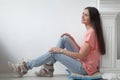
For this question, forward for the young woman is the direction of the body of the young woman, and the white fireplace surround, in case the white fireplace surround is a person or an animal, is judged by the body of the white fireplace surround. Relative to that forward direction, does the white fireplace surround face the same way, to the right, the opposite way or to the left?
to the left

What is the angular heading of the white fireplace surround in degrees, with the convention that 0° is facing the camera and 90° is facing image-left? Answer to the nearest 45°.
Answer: approximately 0°

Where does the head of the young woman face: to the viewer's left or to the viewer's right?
to the viewer's left

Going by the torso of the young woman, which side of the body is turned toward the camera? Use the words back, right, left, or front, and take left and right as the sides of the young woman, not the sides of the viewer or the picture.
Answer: left

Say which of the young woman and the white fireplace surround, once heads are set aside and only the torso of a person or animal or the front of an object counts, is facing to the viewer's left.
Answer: the young woman
